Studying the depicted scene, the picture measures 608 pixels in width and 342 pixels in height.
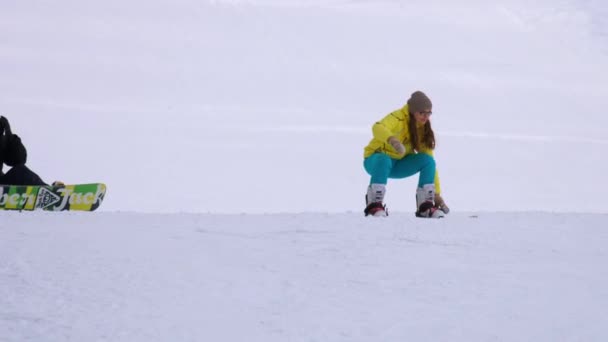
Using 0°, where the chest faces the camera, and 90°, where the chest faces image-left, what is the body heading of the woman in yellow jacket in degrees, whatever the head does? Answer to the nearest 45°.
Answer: approximately 315°

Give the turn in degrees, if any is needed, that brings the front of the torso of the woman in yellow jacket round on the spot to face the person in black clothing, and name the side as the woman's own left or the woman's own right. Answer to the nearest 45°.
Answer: approximately 135° to the woman's own right
